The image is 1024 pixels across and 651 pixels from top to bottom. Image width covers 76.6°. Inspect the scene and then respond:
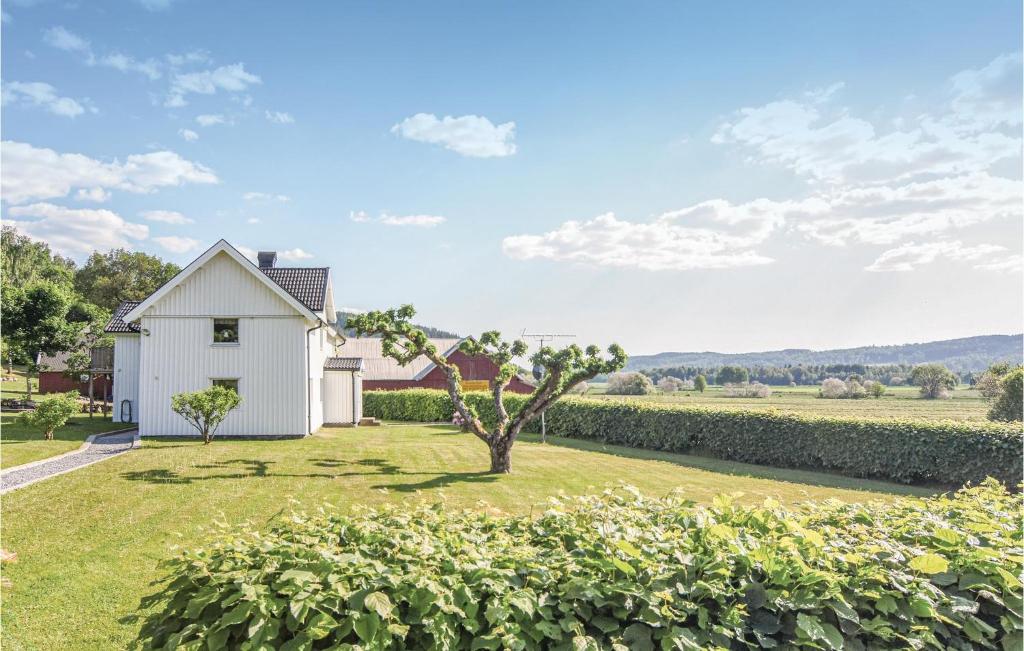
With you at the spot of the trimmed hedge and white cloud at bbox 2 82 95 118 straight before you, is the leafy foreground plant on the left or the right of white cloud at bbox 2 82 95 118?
left

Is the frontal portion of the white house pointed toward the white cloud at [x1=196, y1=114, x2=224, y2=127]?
no

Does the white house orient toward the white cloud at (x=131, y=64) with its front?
no
